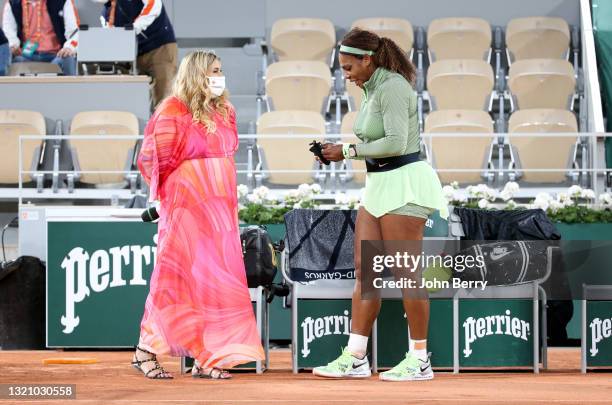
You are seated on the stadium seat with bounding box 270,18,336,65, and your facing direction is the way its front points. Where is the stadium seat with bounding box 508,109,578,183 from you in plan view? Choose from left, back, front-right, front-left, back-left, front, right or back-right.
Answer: front-left

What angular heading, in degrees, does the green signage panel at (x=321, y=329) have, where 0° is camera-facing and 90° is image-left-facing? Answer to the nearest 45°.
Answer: approximately 0°

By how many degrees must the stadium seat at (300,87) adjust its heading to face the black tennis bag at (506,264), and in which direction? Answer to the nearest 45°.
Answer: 0° — it already faces it

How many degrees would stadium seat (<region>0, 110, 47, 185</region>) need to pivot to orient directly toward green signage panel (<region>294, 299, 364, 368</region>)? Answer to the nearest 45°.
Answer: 0° — it already faces it

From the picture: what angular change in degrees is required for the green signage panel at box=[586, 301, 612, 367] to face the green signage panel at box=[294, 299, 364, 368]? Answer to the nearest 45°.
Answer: approximately 90° to its right

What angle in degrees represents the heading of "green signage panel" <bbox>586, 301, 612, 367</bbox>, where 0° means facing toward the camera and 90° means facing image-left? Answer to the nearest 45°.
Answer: approximately 0°

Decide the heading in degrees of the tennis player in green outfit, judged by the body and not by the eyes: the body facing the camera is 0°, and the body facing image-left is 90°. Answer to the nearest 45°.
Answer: approximately 90°

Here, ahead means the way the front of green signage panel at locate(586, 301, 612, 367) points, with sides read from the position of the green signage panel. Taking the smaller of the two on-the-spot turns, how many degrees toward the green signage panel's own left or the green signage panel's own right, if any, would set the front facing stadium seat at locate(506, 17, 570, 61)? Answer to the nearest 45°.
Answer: approximately 180°

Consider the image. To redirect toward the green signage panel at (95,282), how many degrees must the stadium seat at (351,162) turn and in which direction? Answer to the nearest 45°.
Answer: approximately 45° to its right

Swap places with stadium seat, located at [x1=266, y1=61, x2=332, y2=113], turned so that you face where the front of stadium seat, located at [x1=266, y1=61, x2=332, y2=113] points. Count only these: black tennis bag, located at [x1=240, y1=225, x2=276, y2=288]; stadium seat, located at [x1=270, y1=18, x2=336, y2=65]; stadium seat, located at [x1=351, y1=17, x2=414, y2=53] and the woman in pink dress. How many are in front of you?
2

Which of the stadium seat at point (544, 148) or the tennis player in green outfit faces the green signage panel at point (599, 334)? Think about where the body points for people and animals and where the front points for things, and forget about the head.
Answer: the stadium seat

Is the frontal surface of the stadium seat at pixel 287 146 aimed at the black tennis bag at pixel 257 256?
yes

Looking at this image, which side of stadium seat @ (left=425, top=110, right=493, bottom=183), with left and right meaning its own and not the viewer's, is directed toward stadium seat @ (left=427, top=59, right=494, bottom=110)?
back
